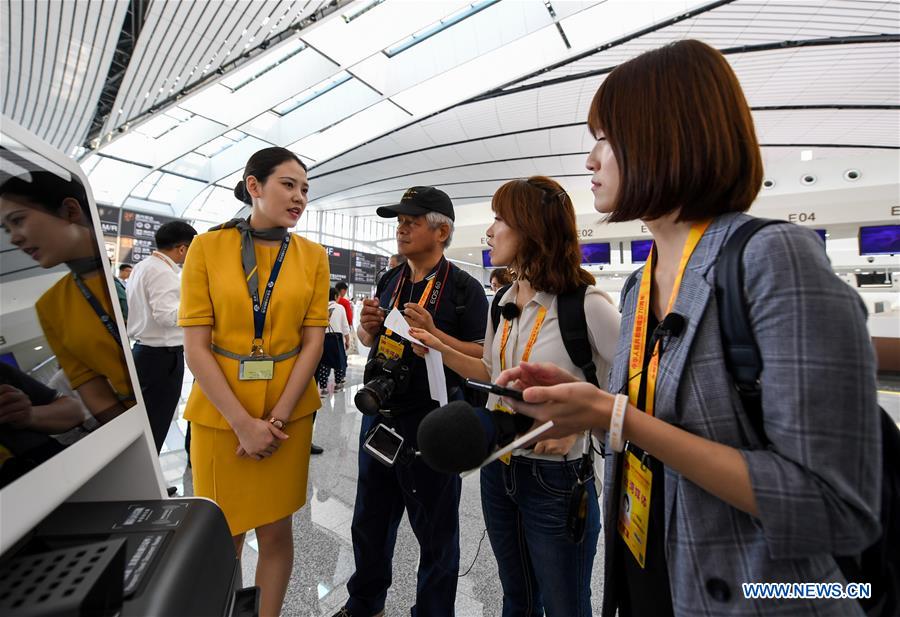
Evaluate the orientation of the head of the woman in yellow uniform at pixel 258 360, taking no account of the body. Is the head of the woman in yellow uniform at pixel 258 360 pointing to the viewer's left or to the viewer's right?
to the viewer's right

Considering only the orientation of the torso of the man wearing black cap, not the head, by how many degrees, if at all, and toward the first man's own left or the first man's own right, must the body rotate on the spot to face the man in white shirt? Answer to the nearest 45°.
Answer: approximately 90° to the first man's own right

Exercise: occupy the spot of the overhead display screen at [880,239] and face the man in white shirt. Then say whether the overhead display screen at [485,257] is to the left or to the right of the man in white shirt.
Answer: right

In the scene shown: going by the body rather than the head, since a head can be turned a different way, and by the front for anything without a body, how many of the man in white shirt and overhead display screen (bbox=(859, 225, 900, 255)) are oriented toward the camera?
1

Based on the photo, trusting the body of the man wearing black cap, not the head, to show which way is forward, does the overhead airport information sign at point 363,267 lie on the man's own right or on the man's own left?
on the man's own right

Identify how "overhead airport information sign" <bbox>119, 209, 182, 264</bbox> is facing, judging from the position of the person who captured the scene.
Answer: facing the viewer and to the right of the viewer

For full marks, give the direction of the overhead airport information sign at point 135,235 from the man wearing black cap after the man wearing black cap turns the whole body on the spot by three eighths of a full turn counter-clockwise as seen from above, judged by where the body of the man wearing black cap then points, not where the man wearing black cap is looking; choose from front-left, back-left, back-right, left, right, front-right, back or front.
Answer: back-left

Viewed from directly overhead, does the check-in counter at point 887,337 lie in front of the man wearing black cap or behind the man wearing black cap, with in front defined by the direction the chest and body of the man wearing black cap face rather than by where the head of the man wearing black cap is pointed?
behind

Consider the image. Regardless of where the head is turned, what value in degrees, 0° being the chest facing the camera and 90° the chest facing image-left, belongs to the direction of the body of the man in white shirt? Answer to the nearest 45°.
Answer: approximately 225°

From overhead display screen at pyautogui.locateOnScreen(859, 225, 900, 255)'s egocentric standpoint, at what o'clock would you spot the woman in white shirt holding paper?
The woman in white shirt holding paper is roughly at 12 o'clock from the overhead display screen.

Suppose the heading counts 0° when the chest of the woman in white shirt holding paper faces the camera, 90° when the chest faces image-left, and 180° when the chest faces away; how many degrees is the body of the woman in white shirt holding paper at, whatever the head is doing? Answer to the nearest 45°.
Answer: approximately 45°
